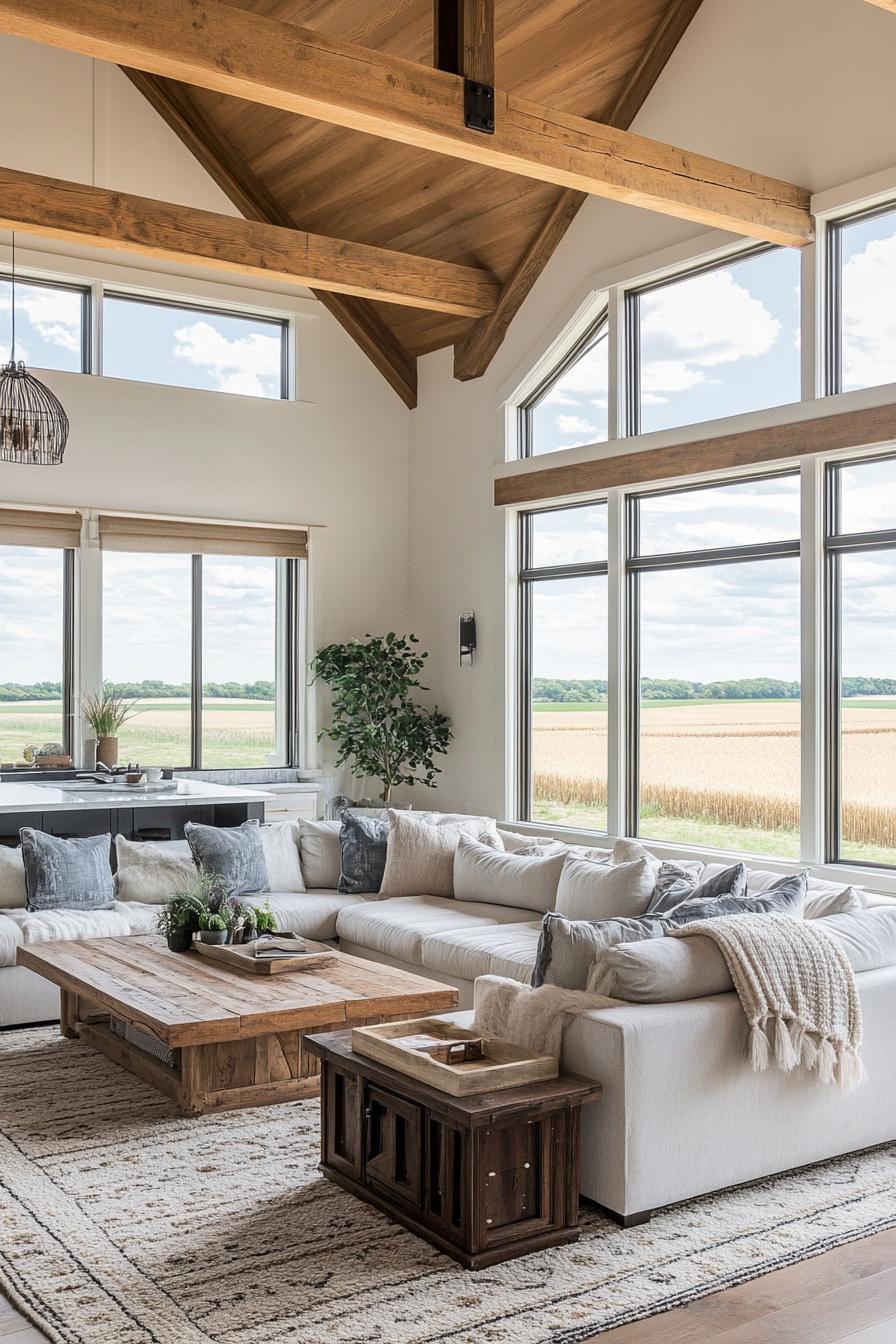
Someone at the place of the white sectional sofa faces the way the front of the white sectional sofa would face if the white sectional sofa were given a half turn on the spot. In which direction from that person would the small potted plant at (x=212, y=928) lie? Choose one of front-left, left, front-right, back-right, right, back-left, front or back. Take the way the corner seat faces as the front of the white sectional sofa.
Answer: left

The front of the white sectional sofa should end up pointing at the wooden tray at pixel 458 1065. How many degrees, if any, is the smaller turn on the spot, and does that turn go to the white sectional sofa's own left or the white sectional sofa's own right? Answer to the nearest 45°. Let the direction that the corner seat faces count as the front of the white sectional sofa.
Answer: approximately 45° to the white sectional sofa's own right

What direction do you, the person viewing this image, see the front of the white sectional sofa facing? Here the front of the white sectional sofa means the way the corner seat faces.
facing the viewer and to the left of the viewer

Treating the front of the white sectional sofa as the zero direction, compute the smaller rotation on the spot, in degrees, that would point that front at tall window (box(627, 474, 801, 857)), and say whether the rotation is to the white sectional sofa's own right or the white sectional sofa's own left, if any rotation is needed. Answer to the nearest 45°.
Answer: approximately 135° to the white sectional sofa's own right

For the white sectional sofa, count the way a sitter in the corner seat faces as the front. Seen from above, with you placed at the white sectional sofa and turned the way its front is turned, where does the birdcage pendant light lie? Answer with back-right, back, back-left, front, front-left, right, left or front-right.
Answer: right

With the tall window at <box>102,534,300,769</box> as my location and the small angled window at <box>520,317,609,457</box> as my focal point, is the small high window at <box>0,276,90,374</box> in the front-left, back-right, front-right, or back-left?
back-right

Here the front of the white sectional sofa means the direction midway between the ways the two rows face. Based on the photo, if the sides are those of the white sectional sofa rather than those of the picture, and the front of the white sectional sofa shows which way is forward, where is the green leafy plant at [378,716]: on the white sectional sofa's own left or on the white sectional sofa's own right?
on the white sectional sofa's own right

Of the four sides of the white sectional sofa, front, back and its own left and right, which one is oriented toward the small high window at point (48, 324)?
right

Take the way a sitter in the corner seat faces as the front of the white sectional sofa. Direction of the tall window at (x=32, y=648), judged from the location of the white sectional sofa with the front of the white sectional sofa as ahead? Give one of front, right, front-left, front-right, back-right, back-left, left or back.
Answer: right

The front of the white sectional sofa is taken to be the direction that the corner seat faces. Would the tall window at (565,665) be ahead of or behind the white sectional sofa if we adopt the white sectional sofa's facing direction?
behind

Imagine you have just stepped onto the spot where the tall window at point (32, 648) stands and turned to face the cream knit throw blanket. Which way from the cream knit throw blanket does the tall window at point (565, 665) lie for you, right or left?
left
